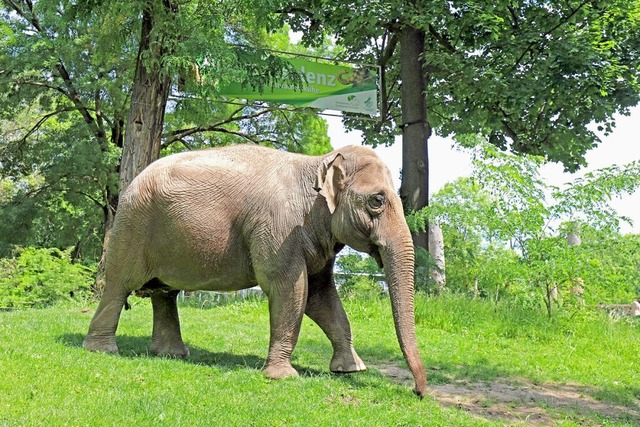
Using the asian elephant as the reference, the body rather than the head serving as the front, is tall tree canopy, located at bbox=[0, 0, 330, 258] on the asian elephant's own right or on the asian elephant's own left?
on the asian elephant's own left

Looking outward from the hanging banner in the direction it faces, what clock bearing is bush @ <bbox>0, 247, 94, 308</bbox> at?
The bush is roughly at 3 o'clock from the hanging banner.

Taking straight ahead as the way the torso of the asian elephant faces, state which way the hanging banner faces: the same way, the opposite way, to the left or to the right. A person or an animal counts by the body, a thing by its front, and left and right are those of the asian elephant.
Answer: to the right

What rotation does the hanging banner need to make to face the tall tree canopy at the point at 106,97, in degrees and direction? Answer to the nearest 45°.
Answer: approximately 135° to its right

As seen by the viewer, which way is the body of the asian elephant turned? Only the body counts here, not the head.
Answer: to the viewer's right

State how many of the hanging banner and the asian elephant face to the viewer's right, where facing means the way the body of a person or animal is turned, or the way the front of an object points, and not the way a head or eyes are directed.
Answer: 1

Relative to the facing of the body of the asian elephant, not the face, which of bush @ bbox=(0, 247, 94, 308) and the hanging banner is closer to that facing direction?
the hanging banner

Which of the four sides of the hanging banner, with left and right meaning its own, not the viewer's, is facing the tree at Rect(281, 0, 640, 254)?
left

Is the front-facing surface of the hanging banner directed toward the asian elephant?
yes
